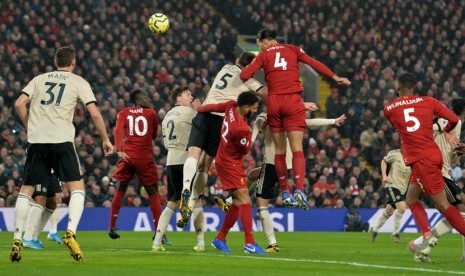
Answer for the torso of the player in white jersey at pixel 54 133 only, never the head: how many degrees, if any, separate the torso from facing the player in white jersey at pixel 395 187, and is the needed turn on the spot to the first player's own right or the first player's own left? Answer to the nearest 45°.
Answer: approximately 45° to the first player's own right

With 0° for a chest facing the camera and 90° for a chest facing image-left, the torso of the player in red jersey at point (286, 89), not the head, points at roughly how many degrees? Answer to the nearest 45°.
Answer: approximately 180°

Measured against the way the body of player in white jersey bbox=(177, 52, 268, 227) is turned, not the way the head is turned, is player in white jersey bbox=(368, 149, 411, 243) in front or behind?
in front

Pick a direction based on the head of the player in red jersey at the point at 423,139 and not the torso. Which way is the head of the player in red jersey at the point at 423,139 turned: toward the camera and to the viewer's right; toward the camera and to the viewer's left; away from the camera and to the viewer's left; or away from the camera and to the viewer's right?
away from the camera and to the viewer's left

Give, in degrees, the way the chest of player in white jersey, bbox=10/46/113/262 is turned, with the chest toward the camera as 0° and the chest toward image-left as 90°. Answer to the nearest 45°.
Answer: approximately 180°

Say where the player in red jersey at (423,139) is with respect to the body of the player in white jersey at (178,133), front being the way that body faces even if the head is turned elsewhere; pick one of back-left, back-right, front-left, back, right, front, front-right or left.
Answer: right

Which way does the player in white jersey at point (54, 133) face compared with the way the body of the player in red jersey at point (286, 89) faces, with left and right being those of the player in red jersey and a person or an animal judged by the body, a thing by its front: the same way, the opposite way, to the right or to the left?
the same way

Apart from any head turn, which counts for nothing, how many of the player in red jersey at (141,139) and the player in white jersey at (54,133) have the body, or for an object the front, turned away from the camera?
2

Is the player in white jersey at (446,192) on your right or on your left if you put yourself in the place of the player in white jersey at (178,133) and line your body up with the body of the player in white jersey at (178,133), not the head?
on your right

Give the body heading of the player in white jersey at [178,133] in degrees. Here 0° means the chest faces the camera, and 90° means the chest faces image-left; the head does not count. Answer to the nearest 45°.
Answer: approximately 225°

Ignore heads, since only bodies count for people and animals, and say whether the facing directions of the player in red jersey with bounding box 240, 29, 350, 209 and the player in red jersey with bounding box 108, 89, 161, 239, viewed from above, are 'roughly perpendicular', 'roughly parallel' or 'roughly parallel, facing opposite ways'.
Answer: roughly parallel

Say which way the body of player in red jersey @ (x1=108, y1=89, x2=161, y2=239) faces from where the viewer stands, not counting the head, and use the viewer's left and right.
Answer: facing away from the viewer
